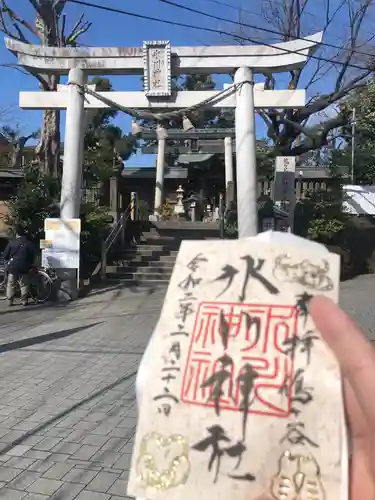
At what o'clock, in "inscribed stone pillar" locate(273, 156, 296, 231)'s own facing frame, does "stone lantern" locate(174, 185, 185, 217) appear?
The stone lantern is roughly at 5 o'clock from the inscribed stone pillar.

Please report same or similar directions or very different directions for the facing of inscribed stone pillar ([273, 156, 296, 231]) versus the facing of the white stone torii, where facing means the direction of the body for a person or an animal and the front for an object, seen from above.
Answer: same or similar directions

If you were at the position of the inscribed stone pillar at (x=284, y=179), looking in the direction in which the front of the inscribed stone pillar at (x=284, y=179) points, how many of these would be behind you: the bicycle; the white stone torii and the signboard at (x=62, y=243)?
0

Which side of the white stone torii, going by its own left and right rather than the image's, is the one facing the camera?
front

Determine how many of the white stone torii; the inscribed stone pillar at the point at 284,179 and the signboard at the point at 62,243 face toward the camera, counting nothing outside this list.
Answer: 3

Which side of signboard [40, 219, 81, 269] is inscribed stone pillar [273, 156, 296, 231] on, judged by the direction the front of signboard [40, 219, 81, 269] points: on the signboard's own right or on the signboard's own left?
on the signboard's own left

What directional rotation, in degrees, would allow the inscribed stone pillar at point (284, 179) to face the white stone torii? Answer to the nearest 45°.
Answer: approximately 45° to its right

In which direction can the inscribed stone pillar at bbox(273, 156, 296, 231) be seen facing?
toward the camera

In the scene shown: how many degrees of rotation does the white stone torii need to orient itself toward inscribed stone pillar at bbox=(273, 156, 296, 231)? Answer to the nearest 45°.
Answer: approximately 135° to its left

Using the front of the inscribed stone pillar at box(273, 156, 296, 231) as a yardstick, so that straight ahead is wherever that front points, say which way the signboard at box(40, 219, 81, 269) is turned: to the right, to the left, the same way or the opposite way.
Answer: the same way

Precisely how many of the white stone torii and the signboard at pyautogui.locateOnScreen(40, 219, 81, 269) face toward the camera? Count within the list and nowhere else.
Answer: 2

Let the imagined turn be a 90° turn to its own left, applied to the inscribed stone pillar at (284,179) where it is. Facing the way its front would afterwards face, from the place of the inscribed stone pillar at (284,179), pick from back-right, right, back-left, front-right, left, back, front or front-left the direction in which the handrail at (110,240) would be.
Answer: back

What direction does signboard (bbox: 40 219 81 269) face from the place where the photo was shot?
facing the viewer

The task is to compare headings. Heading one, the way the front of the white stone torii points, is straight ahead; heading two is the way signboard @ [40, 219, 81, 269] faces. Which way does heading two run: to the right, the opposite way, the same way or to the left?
the same way

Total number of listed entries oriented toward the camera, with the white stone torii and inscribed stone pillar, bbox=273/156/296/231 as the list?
2

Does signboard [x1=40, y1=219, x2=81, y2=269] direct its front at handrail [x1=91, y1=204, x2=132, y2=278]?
no
